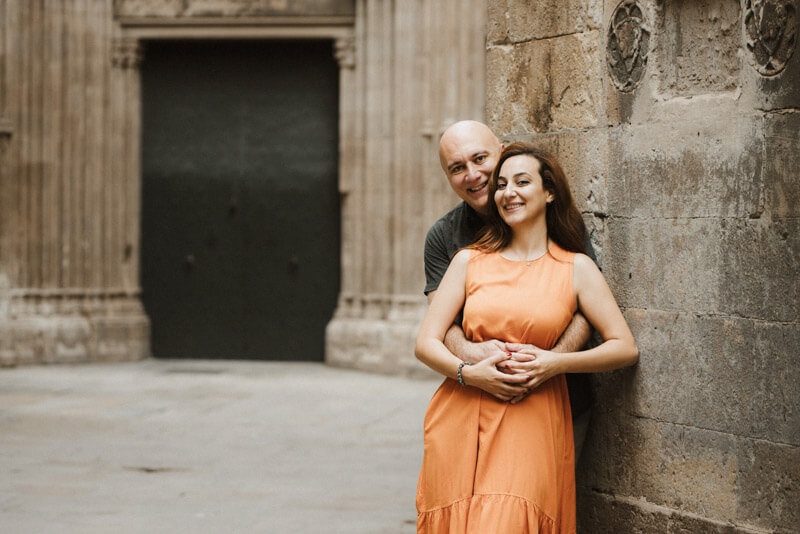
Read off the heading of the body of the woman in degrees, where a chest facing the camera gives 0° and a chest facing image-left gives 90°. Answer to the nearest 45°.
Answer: approximately 0°

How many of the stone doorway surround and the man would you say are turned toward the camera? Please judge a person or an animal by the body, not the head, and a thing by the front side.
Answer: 2

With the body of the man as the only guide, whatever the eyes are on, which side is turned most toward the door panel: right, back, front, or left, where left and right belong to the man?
back

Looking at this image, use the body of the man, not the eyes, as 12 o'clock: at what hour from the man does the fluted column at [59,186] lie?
The fluted column is roughly at 5 o'clock from the man.

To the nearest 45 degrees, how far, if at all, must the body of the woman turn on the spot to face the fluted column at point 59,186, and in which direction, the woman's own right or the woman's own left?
approximately 135° to the woman's own right

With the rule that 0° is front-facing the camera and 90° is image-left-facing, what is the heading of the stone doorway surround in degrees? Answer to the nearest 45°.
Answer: approximately 0°

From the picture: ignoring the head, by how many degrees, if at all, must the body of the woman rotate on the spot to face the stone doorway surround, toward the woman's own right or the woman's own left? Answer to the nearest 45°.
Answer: approximately 135° to the woman's own right

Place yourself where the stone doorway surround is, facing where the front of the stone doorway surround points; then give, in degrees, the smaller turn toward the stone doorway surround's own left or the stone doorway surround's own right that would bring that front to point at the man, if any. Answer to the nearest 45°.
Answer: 0° — it already faces them
